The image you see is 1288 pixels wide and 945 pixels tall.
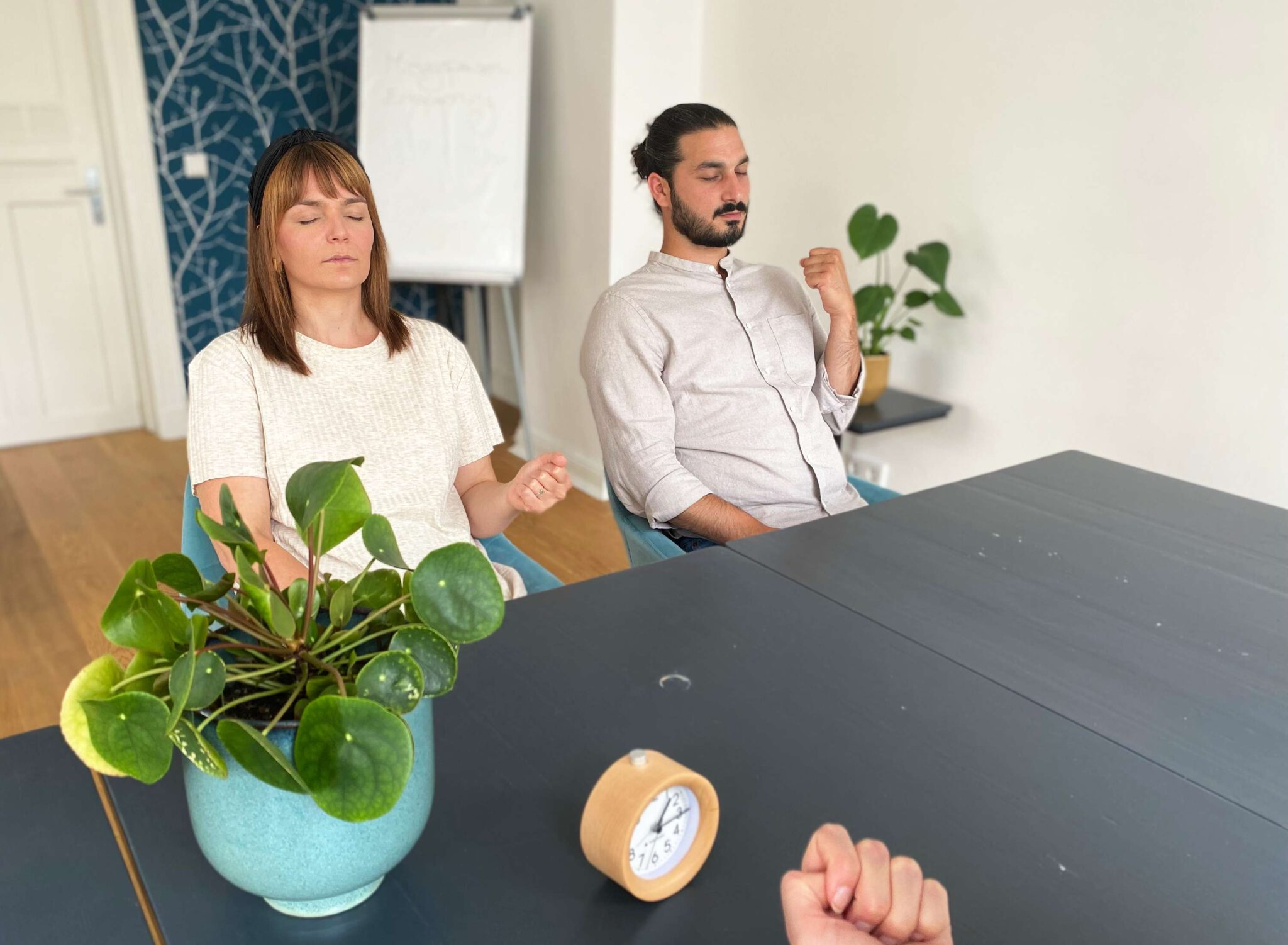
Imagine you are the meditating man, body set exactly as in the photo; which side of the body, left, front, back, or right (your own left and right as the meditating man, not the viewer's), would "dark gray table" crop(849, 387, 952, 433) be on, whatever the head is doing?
left

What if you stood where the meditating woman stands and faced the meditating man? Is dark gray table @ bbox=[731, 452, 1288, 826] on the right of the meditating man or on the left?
right

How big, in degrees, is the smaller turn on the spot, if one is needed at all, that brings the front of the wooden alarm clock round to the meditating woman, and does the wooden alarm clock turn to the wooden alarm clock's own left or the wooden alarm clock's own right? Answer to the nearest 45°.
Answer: approximately 180°

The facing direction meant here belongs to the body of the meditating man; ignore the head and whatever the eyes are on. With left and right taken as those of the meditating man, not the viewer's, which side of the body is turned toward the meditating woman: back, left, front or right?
right

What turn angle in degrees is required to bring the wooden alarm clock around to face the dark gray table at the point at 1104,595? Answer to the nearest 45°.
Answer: approximately 90° to its left

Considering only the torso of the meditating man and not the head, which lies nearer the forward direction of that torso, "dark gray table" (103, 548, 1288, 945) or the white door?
the dark gray table

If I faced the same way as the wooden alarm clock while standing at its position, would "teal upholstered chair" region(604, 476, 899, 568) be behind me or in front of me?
behind

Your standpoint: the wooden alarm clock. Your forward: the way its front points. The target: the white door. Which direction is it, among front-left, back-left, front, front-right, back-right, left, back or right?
back

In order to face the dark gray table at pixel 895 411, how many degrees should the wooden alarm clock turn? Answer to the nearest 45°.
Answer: approximately 135° to its left

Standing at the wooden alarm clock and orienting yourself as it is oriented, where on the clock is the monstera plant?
The monstera plant is roughly at 8 o'clock from the wooden alarm clock.

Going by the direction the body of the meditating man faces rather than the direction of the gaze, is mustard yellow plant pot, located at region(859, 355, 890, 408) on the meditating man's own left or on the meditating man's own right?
on the meditating man's own left

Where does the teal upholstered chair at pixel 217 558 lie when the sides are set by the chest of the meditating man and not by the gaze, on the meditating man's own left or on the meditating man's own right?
on the meditating man's own right

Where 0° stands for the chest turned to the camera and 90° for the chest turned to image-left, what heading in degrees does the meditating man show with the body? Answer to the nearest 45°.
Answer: approximately 315°

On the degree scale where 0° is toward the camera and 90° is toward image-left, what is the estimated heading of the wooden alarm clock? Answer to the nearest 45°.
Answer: approximately 315°
